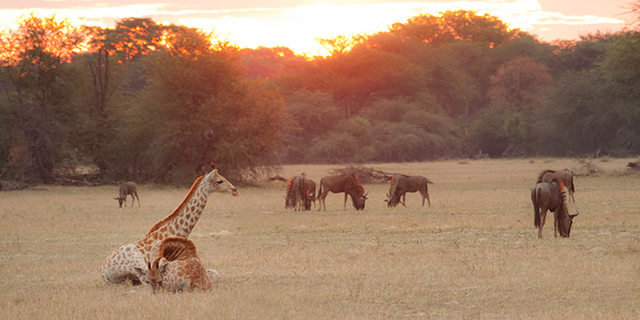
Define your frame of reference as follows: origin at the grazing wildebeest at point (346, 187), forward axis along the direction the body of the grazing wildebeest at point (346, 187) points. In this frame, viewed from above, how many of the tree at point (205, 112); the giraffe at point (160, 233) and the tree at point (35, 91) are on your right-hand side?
1

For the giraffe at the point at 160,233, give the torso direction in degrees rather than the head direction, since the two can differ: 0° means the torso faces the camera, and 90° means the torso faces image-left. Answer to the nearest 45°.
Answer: approximately 270°

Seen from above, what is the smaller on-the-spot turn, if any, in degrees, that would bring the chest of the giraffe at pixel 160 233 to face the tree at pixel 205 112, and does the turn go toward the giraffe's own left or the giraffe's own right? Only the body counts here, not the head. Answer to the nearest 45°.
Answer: approximately 90° to the giraffe's own left

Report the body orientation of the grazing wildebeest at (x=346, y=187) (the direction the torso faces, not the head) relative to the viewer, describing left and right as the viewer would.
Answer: facing to the right of the viewer

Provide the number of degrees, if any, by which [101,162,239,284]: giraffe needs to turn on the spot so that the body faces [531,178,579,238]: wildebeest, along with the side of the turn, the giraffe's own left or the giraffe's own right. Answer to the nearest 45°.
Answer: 0° — it already faces it

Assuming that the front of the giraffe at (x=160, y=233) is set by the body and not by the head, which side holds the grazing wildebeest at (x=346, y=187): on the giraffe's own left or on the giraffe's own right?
on the giraffe's own left

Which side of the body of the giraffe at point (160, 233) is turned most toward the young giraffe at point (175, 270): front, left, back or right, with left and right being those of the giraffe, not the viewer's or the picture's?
right

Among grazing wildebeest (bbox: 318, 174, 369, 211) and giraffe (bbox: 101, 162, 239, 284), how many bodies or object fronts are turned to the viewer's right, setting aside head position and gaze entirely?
2

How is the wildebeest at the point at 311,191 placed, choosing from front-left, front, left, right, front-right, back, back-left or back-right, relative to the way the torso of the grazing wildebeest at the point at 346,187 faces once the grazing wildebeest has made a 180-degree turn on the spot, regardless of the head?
front
